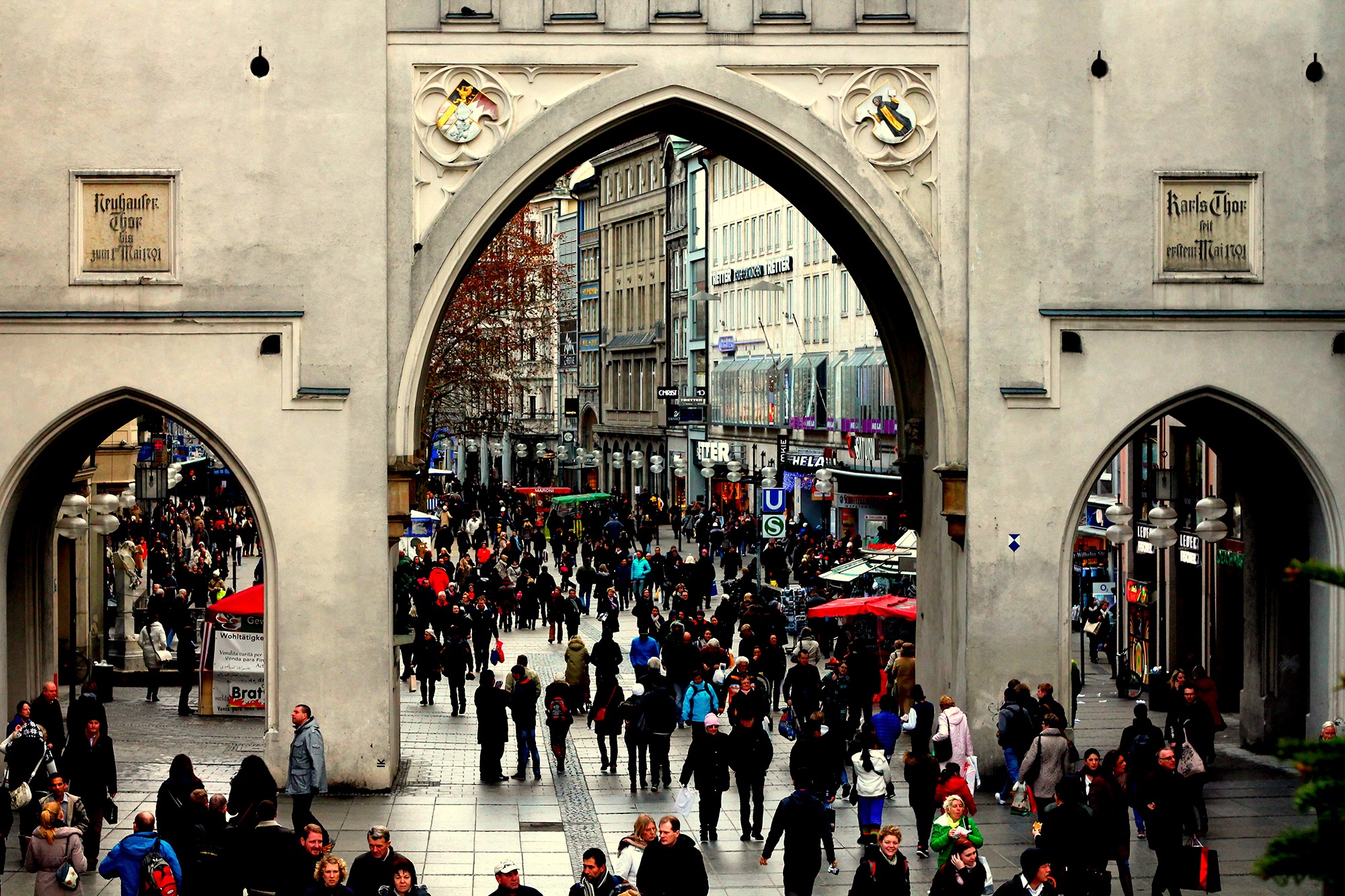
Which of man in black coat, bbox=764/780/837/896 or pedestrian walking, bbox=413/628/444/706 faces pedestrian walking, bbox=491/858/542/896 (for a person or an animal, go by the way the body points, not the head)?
pedestrian walking, bbox=413/628/444/706

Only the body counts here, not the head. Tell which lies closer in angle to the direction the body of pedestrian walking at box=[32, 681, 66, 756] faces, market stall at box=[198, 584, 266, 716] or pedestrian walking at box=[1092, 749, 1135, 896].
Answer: the pedestrian walking

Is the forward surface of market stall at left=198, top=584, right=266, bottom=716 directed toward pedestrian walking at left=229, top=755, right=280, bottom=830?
yes

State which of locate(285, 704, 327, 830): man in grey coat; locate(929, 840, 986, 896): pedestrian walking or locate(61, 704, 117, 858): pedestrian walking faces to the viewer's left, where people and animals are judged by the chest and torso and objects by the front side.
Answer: the man in grey coat

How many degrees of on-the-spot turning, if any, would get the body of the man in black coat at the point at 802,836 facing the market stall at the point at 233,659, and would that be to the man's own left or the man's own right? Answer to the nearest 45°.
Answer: approximately 45° to the man's own left

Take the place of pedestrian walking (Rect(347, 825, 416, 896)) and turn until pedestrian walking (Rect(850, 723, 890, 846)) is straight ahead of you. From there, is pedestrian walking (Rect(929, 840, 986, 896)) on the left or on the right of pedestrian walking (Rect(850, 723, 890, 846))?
right

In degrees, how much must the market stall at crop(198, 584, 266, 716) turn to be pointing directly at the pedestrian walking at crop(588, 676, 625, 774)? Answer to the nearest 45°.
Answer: approximately 45° to its left

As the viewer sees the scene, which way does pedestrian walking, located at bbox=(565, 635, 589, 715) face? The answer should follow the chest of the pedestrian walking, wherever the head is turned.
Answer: away from the camera

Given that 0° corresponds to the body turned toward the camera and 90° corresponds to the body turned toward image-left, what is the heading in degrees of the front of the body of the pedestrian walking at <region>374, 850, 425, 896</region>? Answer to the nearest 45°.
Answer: approximately 0°

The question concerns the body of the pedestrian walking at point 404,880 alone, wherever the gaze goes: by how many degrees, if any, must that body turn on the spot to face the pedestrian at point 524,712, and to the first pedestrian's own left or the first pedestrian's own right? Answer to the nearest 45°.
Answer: approximately 180°

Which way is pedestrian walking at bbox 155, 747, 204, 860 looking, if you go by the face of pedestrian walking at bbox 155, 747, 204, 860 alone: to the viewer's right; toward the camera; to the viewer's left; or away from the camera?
away from the camera
